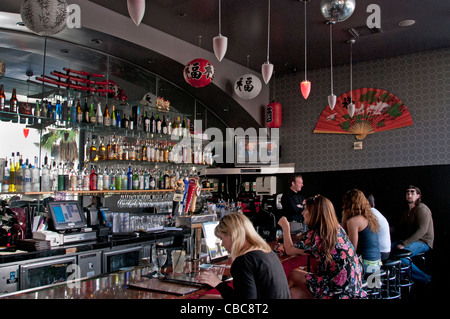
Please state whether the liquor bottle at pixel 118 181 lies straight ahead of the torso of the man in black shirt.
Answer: no

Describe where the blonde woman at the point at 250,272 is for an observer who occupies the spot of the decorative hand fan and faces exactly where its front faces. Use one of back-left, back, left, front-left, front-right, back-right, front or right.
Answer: front

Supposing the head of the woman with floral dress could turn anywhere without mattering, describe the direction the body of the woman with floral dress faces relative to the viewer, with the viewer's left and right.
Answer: facing away from the viewer and to the left of the viewer

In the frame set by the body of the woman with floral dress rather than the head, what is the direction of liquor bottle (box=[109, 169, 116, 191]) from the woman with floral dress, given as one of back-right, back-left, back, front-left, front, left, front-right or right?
front

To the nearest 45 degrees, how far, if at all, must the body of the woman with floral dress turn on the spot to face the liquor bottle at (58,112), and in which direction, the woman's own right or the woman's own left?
0° — they already face it

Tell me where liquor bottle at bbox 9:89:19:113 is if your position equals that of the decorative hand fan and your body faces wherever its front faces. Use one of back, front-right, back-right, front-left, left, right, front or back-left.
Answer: front-right

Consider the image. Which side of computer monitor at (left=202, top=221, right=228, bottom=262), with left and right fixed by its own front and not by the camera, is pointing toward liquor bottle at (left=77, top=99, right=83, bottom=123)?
back

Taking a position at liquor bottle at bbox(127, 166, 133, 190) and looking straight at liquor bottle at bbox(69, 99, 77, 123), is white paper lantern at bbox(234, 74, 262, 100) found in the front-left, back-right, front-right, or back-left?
back-left

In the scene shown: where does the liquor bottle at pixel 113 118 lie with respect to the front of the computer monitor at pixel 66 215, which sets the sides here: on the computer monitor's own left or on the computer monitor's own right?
on the computer monitor's own left

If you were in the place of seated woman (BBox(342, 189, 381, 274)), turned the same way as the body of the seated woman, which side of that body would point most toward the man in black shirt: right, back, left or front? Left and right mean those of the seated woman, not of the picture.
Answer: front

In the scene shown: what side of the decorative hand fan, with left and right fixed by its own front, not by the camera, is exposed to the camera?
front
